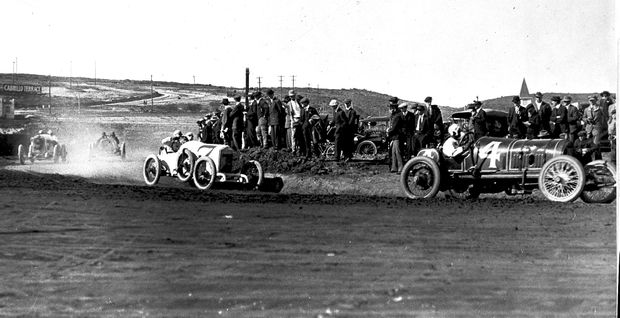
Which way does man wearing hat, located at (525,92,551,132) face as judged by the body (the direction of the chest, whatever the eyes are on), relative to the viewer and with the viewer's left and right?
facing the viewer and to the left of the viewer

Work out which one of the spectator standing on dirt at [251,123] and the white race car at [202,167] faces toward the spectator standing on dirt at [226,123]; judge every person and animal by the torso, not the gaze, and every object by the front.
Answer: the spectator standing on dirt at [251,123]

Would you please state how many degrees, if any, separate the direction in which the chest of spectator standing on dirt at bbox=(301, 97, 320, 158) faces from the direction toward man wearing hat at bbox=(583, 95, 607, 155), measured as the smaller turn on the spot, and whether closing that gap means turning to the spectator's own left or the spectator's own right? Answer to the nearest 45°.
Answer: approximately 90° to the spectator's own left

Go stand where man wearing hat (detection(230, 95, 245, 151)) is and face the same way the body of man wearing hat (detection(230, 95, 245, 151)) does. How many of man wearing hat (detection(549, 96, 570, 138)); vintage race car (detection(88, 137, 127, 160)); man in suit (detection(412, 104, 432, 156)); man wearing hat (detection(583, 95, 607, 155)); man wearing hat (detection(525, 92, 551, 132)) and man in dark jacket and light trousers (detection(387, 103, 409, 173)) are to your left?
5

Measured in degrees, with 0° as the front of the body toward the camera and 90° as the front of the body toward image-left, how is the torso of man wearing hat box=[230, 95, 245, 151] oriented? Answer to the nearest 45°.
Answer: approximately 45°

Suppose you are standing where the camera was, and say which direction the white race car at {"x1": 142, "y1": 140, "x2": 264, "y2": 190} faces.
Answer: facing the viewer and to the right of the viewer

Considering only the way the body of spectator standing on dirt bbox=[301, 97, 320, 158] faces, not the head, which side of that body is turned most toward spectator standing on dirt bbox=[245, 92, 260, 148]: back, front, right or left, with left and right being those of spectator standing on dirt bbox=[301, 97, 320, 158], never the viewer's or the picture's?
right

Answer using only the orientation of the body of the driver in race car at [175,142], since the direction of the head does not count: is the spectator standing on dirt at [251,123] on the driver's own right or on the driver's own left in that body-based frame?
on the driver's own left

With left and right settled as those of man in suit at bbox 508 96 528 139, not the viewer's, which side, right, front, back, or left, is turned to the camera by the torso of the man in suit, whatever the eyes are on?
front

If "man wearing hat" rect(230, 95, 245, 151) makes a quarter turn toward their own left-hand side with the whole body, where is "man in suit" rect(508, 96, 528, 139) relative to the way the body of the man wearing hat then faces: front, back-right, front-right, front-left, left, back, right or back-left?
front

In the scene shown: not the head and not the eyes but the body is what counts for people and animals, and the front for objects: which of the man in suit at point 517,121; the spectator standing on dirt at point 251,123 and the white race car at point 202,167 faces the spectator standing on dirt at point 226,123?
the spectator standing on dirt at point 251,123

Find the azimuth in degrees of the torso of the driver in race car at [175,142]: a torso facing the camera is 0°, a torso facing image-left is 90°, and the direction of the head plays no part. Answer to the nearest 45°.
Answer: approximately 315°

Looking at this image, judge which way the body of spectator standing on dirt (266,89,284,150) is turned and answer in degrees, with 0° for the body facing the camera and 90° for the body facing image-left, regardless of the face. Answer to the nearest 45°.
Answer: approximately 45°
